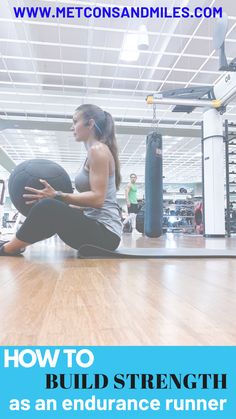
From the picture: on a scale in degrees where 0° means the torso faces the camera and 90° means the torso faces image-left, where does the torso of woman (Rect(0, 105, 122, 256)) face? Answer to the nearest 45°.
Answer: approximately 90°

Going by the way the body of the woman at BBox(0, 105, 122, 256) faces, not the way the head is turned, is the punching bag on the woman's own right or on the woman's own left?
on the woman's own right

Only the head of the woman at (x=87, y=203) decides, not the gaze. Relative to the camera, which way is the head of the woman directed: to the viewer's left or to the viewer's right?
to the viewer's left
